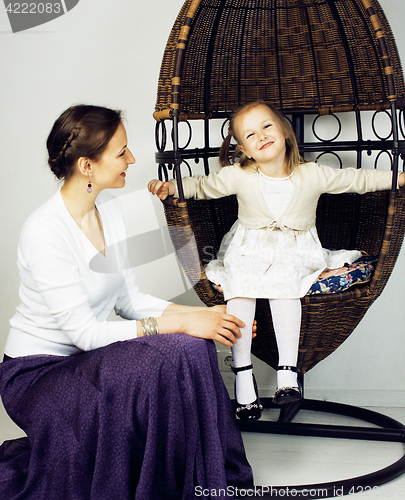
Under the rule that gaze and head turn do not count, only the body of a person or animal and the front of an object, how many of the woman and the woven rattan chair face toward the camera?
1

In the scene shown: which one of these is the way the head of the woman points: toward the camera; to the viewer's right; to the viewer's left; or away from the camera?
to the viewer's right

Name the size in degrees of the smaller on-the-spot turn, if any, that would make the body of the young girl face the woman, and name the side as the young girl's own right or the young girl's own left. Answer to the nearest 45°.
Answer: approximately 45° to the young girl's own right

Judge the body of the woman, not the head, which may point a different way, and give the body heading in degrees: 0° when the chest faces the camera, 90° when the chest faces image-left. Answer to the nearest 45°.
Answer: approximately 270°

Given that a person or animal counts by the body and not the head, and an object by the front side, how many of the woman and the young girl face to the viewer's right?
1

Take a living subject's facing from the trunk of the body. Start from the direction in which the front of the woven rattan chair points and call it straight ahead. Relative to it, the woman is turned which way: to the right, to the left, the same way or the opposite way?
to the left

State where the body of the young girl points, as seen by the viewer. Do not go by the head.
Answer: toward the camera

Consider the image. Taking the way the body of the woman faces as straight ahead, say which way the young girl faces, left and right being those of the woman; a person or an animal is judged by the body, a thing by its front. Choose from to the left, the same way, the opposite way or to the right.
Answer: to the right

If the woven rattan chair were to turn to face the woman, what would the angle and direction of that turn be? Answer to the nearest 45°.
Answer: approximately 45° to its right
